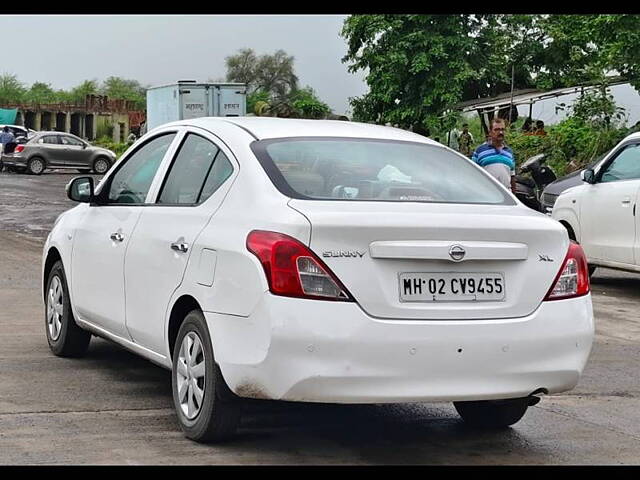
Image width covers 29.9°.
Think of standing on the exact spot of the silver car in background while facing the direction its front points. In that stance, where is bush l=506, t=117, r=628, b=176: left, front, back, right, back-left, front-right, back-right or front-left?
front-right

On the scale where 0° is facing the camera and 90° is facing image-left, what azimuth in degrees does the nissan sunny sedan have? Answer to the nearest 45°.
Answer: approximately 135°

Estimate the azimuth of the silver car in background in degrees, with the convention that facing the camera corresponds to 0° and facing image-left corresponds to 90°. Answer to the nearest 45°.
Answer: approximately 270°

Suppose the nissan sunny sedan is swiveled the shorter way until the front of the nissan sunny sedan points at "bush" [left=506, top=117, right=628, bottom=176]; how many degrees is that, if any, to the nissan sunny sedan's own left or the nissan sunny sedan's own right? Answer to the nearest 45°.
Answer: approximately 45° to the nissan sunny sedan's own right

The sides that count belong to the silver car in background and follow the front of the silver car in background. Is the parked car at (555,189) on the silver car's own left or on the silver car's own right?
on the silver car's own right

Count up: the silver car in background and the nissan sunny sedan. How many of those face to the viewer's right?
1

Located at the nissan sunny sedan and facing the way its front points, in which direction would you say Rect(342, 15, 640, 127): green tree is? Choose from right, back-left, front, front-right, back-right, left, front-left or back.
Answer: front-right

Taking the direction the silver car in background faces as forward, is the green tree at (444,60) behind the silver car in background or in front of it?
in front
